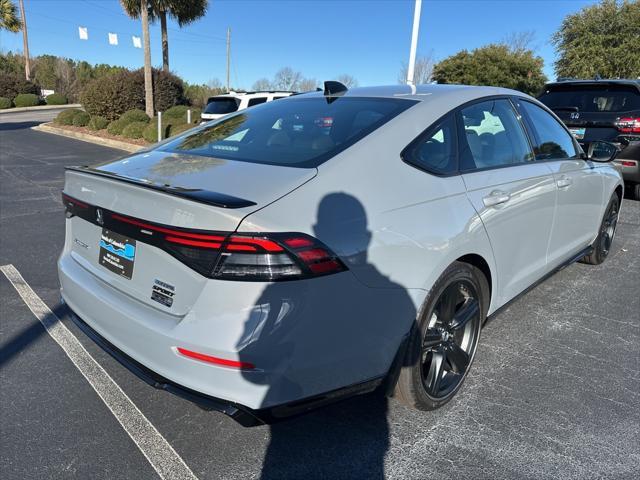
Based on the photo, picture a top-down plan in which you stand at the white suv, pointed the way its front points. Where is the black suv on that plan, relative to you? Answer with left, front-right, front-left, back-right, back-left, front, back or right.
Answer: right

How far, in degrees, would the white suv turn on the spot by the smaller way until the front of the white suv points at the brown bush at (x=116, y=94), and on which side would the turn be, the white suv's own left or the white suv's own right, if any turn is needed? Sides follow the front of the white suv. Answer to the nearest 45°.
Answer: approximately 90° to the white suv's own left

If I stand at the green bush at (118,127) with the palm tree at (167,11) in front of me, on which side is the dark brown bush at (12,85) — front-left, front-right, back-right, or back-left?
front-left

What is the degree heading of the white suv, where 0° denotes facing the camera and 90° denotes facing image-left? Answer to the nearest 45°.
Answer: approximately 225°
